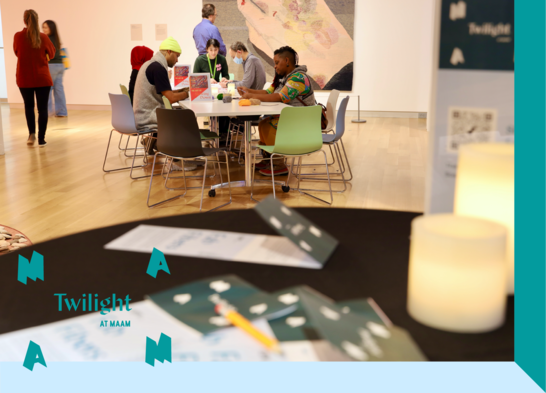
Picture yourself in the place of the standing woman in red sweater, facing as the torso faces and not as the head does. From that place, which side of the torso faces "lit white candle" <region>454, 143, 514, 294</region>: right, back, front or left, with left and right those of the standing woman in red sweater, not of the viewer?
back

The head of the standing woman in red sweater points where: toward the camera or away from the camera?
away from the camera

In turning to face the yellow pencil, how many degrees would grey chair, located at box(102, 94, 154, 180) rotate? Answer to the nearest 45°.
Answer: approximately 135° to its right

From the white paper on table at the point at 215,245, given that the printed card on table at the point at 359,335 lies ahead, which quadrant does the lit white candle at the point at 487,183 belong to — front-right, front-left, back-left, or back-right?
front-left

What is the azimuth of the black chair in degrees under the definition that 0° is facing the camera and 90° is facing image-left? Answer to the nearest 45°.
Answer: approximately 225°

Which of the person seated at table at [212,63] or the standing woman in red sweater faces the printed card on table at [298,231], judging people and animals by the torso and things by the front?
the person seated at table

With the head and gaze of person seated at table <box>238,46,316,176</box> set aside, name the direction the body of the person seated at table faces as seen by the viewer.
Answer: to the viewer's left

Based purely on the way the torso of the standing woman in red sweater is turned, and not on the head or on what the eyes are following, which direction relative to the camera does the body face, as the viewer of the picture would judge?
away from the camera

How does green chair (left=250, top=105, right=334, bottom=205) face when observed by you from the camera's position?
facing away from the viewer and to the left of the viewer

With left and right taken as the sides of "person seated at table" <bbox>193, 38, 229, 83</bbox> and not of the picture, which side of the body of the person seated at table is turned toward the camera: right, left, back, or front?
front

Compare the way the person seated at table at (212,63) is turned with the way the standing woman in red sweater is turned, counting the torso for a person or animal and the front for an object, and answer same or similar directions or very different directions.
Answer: very different directions

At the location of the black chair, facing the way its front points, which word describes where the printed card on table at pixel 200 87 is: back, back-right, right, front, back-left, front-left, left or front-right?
front-left

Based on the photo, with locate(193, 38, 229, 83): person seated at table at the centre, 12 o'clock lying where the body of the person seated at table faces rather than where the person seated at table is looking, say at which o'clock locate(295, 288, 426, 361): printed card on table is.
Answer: The printed card on table is roughly at 12 o'clock from the person seated at table.

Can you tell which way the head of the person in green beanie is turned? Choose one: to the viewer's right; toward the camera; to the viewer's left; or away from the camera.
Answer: to the viewer's right

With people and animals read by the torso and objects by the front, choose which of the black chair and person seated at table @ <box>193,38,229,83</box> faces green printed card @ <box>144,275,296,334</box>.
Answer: the person seated at table
